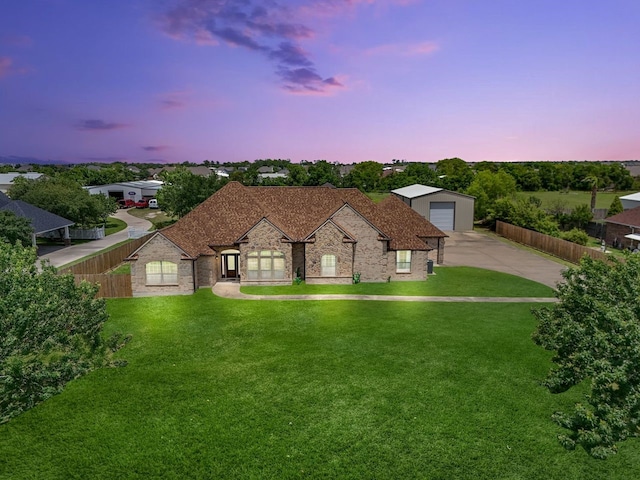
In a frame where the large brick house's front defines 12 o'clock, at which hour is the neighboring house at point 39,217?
The neighboring house is roughly at 4 o'clock from the large brick house.

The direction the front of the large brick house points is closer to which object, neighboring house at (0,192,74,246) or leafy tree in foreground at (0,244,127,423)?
the leafy tree in foreground

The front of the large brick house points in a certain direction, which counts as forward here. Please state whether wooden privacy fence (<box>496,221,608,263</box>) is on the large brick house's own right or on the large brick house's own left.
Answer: on the large brick house's own left

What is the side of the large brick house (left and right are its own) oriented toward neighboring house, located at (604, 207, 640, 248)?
left

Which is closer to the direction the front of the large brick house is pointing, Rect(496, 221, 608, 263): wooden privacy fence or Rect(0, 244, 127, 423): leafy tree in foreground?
the leafy tree in foreground

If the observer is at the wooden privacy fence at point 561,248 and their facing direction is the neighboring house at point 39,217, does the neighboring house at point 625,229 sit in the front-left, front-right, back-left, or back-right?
back-right

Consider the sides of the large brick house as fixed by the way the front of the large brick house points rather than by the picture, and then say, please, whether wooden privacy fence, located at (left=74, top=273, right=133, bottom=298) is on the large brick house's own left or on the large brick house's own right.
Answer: on the large brick house's own right

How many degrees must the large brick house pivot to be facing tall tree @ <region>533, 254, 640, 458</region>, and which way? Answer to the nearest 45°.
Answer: approximately 45° to its left

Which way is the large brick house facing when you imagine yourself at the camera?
facing the viewer

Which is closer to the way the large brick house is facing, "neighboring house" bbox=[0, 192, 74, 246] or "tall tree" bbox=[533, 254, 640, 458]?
the tall tree
